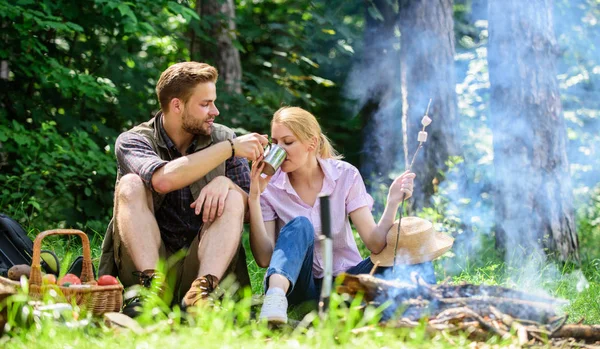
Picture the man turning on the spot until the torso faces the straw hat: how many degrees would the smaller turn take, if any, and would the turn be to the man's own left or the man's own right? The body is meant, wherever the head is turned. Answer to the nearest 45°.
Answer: approximately 90° to the man's own left

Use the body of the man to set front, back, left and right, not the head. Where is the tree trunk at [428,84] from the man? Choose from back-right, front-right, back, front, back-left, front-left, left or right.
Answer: back-left

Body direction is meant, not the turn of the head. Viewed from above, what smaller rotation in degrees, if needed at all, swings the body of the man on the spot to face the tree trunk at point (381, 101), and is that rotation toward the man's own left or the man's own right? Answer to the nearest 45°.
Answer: approximately 135° to the man's own left

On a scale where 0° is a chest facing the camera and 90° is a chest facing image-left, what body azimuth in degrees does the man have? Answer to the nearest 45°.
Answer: approximately 0°

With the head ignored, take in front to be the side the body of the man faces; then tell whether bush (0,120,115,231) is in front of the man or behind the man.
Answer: behind

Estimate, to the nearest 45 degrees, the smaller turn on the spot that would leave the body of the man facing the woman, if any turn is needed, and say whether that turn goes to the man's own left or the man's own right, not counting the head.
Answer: approximately 90° to the man's own left

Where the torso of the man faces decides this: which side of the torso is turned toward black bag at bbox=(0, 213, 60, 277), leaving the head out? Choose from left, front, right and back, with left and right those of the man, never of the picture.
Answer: right
